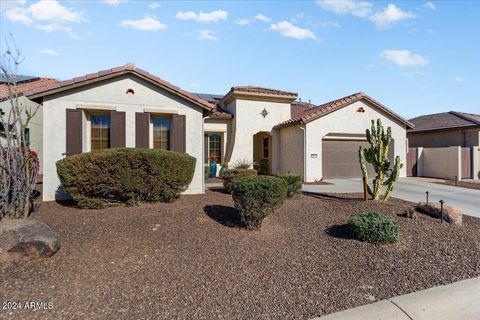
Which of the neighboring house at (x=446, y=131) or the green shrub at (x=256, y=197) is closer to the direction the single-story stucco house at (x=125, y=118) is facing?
the green shrub

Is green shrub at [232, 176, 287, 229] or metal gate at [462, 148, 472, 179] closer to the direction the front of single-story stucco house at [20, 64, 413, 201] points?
the green shrub

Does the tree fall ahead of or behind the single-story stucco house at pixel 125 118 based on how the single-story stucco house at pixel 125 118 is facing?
ahead

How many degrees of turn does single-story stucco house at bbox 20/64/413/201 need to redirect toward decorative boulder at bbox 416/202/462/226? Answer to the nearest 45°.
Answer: approximately 90° to its left

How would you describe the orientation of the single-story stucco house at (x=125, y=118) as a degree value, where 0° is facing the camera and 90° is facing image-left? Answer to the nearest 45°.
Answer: approximately 0°

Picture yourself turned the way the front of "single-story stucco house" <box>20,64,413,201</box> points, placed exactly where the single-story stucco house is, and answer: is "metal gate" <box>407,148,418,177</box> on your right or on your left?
on your left

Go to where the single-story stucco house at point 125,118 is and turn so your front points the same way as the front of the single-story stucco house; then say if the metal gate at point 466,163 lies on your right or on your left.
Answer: on your left

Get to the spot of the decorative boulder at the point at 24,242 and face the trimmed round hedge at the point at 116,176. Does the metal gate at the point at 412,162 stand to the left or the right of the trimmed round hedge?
right

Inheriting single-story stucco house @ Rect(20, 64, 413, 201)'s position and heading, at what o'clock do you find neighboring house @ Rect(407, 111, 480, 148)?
The neighboring house is roughly at 8 o'clock from the single-story stucco house.

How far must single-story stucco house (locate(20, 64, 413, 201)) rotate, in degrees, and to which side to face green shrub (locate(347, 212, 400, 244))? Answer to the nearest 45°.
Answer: approximately 45° to its left

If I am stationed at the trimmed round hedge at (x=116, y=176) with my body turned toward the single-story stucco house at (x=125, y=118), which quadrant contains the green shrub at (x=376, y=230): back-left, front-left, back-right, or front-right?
back-right

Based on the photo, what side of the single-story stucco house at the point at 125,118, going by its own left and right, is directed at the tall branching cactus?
left

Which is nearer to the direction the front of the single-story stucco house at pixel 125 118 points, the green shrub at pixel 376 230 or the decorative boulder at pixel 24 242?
the decorative boulder

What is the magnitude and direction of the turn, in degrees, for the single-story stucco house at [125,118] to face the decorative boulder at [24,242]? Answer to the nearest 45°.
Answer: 0° — it already faces it

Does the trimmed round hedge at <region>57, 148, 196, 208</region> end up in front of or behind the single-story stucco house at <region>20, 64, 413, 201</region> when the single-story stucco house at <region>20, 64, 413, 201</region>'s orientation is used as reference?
in front
